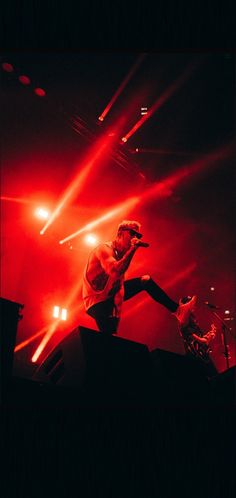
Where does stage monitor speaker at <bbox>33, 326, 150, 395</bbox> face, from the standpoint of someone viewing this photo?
facing away from the viewer and to the left of the viewer

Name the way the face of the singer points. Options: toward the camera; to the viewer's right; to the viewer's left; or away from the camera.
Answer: to the viewer's right

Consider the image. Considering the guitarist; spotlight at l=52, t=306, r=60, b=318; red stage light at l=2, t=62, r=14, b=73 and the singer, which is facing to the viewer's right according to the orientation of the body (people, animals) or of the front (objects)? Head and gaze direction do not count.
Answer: the singer

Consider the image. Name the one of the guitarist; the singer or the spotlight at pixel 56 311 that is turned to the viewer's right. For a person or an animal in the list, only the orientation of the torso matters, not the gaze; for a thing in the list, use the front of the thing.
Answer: the singer

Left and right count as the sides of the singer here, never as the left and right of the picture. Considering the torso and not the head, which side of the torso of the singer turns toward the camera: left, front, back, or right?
right

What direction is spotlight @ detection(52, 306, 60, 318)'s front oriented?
toward the camera
